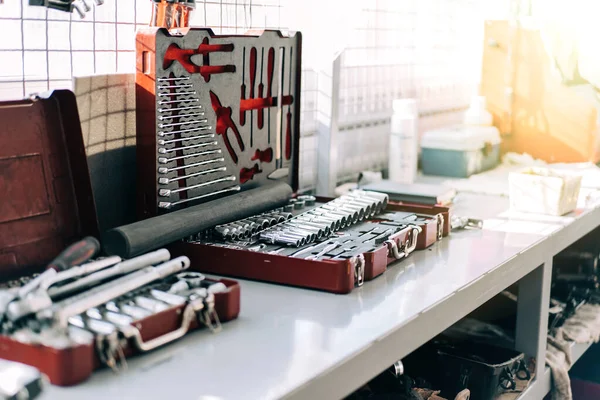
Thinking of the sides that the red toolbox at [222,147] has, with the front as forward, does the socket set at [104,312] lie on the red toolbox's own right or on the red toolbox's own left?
on the red toolbox's own right

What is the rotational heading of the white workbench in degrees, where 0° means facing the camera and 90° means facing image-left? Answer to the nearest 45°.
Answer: approximately 315°

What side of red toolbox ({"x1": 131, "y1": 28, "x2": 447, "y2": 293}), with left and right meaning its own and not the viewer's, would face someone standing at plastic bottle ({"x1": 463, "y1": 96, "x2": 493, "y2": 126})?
left

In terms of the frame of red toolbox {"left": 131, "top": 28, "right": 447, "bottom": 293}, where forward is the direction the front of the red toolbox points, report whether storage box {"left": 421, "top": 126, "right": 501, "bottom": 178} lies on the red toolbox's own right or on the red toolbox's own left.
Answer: on the red toolbox's own left

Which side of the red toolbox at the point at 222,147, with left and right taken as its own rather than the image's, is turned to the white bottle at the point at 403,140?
left

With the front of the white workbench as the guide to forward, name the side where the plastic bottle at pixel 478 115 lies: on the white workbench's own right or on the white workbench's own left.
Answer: on the white workbench's own left
